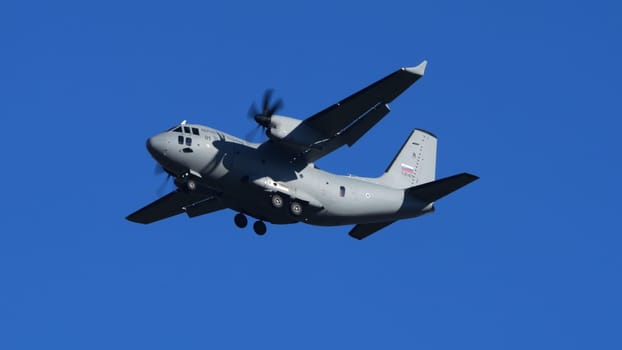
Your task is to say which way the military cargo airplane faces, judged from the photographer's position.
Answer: facing the viewer and to the left of the viewer
